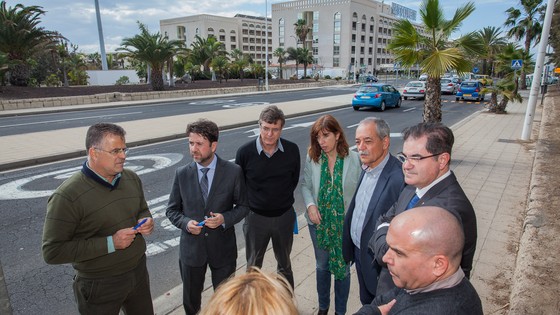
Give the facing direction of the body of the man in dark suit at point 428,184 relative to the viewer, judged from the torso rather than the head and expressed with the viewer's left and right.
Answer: facing the viewer and to the left of the viewer

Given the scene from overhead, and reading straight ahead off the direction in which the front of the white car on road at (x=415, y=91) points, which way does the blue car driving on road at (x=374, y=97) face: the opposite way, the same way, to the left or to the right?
the same way

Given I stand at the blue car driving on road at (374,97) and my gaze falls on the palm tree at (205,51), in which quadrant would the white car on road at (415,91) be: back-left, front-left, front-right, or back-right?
front-right

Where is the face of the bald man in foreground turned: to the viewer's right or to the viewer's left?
to the viewer's left

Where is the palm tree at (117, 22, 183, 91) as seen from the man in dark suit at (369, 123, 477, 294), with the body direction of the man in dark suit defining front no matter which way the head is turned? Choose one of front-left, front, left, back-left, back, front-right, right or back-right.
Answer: right

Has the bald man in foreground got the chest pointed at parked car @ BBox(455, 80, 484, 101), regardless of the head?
no

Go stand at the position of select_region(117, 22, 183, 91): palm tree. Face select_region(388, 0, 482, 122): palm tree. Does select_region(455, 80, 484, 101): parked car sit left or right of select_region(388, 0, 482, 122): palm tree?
left

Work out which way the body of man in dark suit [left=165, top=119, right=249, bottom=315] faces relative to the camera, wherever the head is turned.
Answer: toward the camera

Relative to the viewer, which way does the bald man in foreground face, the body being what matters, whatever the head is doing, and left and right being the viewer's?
facing to the left of the viewer

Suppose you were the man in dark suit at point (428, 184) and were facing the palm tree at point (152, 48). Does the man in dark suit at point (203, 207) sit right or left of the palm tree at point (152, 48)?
left

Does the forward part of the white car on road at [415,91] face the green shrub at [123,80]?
no

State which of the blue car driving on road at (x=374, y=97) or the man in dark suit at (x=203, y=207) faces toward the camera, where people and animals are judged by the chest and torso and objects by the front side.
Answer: the man in dark suit

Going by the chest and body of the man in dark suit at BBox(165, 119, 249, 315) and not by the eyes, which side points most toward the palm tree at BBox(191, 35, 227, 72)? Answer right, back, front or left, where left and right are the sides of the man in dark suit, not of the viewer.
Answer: back

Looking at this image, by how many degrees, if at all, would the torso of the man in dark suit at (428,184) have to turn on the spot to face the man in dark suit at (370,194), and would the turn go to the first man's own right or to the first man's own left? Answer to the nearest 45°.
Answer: approximately 90° to the first man's own right
